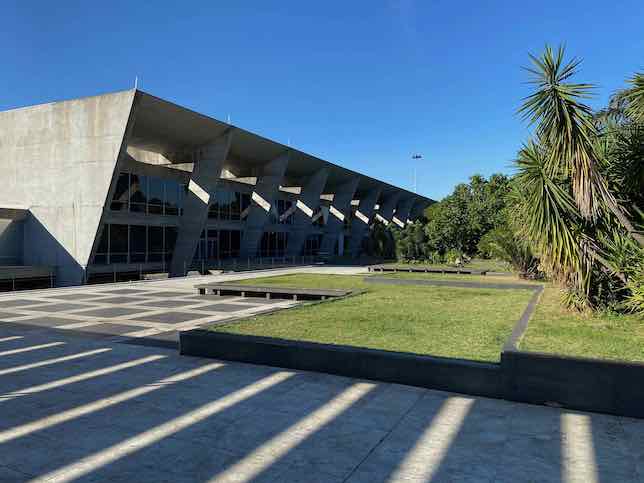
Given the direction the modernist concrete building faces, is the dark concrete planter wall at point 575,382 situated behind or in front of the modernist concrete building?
in front

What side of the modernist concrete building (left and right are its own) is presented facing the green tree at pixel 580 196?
front

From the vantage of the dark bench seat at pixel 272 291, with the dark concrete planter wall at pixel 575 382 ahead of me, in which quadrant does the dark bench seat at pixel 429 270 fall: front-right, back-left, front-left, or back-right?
back-left

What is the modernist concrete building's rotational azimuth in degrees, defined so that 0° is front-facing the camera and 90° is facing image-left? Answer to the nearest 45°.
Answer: approximately 315°

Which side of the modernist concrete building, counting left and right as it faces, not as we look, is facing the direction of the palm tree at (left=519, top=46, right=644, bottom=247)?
front

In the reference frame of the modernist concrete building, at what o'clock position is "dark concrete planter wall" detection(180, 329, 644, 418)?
The dark concrete planter wall is roughly at 1 o'clock from the modernist concrete building.

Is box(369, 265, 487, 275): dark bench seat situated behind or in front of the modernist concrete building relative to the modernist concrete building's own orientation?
in front
